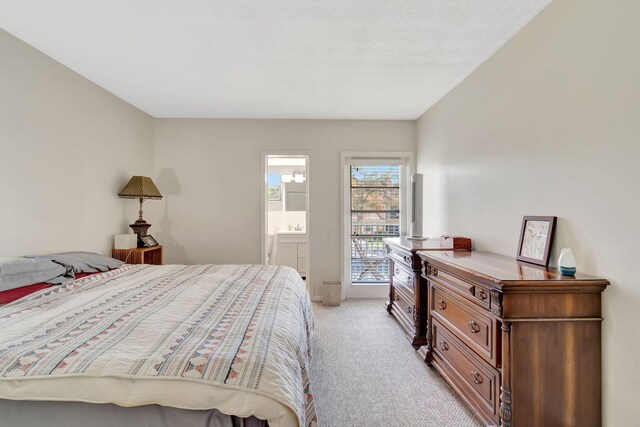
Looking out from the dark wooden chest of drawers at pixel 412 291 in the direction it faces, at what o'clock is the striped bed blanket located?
The striped bed blanket is roughly at 10 o'clock from the dark wooden chest of drawers.

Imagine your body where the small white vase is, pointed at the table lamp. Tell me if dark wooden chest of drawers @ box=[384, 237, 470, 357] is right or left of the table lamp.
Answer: right

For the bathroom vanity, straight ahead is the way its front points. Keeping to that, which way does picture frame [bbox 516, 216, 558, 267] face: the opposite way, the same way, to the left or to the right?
to the right

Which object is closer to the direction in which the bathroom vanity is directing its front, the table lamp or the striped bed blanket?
the striped bed blanket

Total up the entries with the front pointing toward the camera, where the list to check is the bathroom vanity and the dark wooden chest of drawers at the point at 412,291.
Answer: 1

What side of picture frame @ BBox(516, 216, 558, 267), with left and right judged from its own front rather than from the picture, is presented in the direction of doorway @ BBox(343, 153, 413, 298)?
right

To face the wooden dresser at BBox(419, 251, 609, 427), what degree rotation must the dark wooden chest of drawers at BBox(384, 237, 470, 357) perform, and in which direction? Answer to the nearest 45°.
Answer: approximately 135° to its left

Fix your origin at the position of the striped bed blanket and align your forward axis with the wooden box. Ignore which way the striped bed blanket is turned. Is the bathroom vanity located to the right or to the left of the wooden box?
left

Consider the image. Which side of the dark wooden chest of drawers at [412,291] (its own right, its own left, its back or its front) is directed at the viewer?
left

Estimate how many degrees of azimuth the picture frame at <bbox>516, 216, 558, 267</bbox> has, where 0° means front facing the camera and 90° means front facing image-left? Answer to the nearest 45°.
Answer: approximately 45°

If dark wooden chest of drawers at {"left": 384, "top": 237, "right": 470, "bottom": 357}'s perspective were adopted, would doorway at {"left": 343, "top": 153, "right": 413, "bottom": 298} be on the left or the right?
on its right
